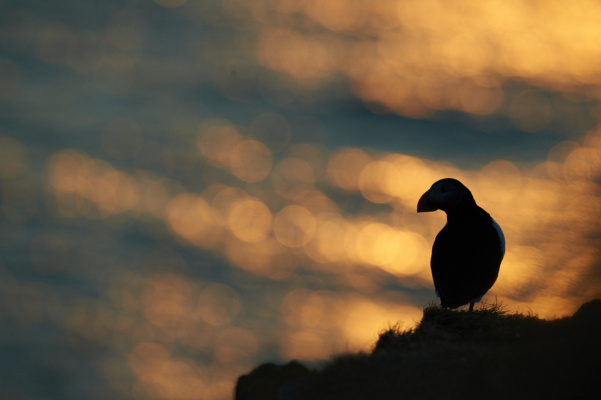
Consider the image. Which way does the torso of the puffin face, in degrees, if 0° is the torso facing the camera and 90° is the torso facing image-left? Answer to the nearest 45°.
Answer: approximately 225°
